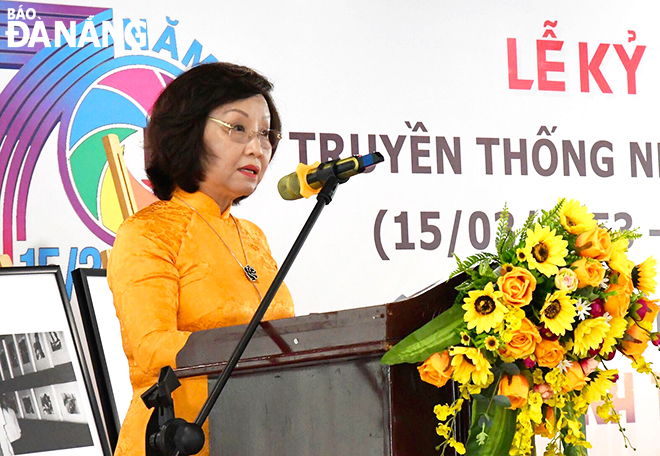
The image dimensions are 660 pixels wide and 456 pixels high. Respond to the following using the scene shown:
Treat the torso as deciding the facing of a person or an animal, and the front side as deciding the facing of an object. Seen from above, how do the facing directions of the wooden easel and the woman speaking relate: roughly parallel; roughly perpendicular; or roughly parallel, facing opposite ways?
roughly parallel

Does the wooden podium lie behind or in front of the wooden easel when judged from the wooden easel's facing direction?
in front

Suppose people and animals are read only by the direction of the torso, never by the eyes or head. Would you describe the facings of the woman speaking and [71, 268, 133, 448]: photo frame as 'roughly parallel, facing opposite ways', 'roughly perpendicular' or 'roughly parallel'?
roughly parallel

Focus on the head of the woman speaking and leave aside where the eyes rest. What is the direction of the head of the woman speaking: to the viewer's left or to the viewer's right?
to the viewer's right

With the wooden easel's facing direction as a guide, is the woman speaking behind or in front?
in front
